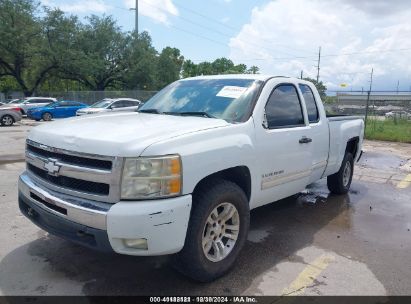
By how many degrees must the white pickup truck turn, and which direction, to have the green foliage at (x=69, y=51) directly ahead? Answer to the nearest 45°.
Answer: approximately 135° to its right

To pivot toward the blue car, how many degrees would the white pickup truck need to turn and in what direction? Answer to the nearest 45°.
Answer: approximately 135° to its right

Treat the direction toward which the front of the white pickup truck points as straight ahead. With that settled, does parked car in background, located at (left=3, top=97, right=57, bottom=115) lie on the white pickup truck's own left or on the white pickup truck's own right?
on the white pickup truck's own right

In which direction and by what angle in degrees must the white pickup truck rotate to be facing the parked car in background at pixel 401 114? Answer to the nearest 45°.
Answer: approximately 180°

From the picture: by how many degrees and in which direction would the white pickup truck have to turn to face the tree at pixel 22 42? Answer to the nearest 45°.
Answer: approximately 90° to its right

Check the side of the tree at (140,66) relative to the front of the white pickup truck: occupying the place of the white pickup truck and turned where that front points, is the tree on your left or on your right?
on your right

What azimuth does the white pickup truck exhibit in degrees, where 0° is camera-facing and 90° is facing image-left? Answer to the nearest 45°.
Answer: approximately 45°

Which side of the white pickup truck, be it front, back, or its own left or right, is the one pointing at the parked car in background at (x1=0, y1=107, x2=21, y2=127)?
right
